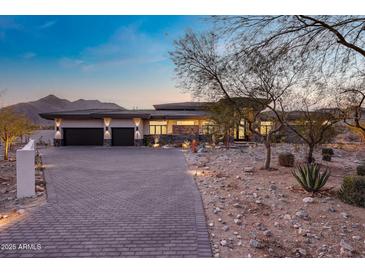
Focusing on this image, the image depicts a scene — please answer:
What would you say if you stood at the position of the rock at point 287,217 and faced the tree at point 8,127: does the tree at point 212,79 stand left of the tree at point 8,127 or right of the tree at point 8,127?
right

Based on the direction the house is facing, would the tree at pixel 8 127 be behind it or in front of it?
in front

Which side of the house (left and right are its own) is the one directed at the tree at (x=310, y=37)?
front

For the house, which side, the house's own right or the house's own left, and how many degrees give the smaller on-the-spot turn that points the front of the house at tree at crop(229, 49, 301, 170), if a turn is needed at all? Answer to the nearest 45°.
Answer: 0° — it already faces it

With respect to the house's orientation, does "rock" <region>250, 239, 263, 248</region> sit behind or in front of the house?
in front

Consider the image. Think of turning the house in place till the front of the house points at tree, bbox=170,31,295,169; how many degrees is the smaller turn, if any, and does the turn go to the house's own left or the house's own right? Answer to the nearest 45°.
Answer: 0° — it already faces it

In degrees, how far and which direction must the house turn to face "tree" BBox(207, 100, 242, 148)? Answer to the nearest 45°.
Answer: approximately 45° to its left

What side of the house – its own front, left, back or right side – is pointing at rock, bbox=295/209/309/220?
front

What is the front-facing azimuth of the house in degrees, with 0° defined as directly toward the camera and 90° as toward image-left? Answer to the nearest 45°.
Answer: approximately 0°

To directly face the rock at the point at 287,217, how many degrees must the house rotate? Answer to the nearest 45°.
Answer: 0° — it already faces it
